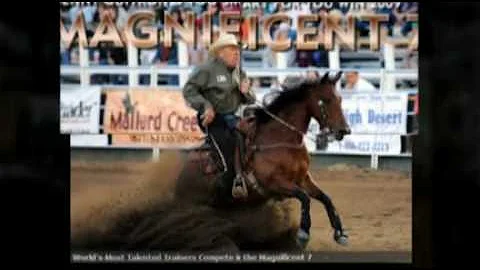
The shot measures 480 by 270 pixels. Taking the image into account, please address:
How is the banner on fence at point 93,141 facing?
toward the camera

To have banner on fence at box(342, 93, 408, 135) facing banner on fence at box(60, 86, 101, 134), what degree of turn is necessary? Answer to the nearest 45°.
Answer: approximately 90° to its right

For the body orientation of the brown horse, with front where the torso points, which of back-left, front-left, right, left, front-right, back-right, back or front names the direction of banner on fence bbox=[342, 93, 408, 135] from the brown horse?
front-left

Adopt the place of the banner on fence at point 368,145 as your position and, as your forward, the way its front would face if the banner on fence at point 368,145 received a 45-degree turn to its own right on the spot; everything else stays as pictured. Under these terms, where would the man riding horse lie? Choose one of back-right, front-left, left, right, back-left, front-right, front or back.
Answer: front-right

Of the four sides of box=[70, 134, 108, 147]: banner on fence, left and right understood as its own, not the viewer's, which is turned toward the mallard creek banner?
left

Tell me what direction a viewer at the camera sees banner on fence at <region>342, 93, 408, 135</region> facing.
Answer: facing the viewer

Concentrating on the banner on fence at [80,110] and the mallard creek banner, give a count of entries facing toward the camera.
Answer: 2

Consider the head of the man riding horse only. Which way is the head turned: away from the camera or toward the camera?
toward the camera

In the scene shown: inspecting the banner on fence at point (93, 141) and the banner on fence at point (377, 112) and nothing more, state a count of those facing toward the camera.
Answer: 2

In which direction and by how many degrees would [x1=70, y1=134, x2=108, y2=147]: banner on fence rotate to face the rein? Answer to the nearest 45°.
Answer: approximately 90° to its left

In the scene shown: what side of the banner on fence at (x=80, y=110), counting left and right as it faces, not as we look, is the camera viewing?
front

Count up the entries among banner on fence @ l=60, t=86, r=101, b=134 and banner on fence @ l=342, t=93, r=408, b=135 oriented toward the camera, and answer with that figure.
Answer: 2

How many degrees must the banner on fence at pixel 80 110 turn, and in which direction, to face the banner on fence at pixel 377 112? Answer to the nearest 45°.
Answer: approximately 90° to its left
